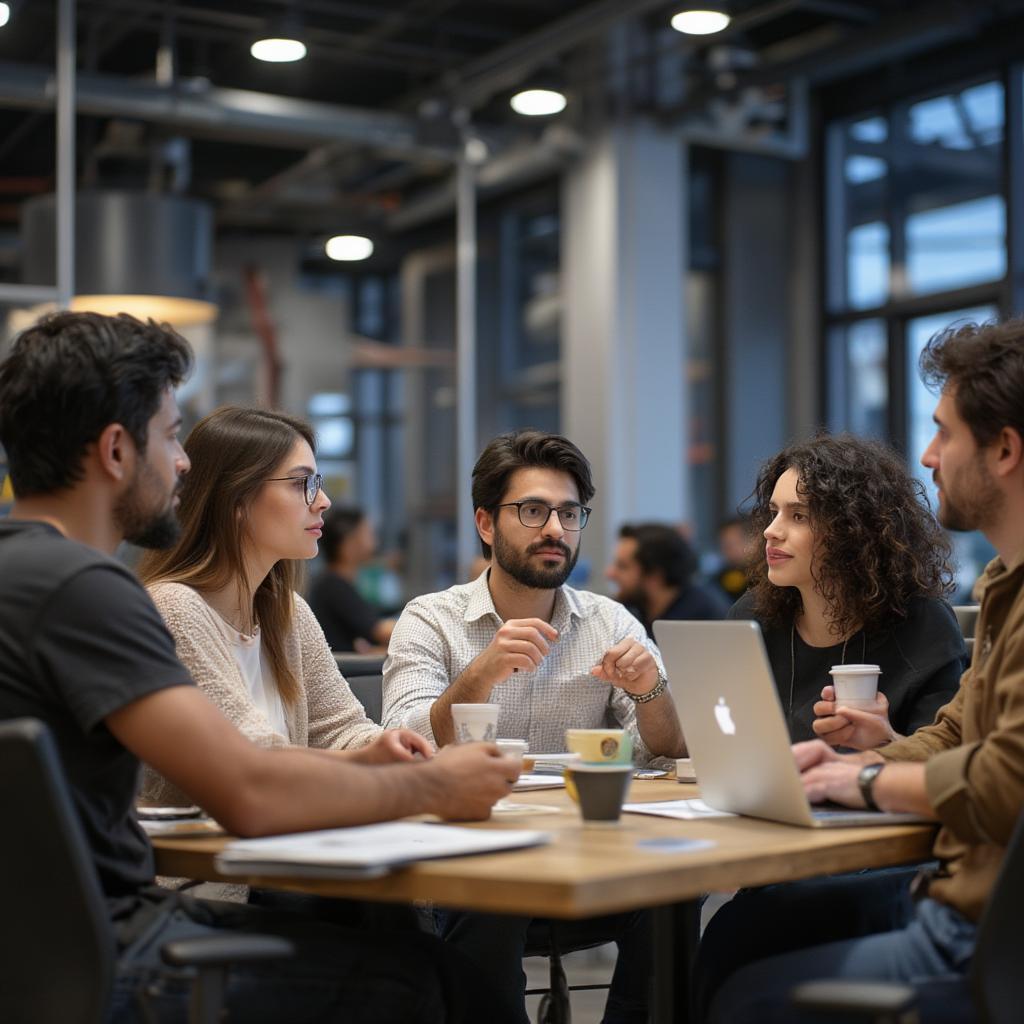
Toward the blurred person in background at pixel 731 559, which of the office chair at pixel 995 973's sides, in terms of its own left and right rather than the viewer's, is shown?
right

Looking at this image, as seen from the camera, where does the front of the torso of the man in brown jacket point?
to the viewer's left

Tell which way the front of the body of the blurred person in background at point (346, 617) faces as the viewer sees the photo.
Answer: to the viewer's right

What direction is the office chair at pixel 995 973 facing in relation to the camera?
to the viewer's left

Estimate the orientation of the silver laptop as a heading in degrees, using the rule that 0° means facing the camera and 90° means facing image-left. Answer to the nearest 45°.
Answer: approximately 225°

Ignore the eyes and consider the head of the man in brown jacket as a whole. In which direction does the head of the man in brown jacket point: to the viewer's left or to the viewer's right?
to the viewer's left

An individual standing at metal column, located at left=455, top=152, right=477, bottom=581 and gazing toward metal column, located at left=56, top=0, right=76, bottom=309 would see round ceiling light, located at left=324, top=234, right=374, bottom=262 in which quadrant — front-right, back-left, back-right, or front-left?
front-right

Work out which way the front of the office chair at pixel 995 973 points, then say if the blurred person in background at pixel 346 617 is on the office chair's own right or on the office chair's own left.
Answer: on the office chair's own right

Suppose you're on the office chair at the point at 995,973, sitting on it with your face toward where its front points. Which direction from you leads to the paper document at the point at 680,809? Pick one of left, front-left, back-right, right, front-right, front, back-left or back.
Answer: front-right

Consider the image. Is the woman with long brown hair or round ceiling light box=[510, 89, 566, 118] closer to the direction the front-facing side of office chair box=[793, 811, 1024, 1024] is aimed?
the woman with long brown hair

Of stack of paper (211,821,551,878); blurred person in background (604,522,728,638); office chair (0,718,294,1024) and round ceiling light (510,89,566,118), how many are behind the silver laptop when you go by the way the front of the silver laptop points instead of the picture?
2
